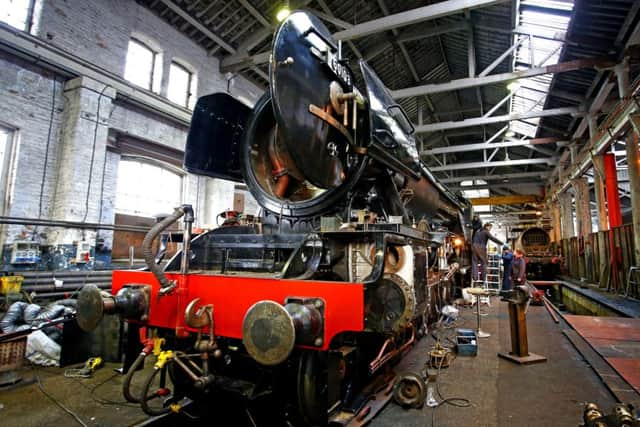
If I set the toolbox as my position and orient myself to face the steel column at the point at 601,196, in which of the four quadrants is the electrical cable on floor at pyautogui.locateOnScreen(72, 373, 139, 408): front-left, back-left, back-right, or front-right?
back-left

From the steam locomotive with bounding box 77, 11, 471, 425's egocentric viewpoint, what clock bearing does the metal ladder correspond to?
The metal ladder is roughly at 6 o'clock from the steam locomotive.

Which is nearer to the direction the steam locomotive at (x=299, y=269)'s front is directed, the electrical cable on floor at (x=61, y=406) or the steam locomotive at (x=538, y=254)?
the electrical cable on floor

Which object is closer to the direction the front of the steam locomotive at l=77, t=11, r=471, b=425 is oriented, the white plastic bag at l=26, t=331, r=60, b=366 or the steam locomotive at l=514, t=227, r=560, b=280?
the white plastic bag

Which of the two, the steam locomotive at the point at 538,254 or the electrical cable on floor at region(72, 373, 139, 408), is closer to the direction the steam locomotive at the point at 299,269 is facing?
the electrical cable on floor

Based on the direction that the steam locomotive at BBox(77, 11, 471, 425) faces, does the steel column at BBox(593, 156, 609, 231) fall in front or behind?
behind

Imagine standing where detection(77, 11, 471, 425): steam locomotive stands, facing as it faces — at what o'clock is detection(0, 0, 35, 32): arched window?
The arched window is roughly at 3 o'clock from the steam locomotive.
